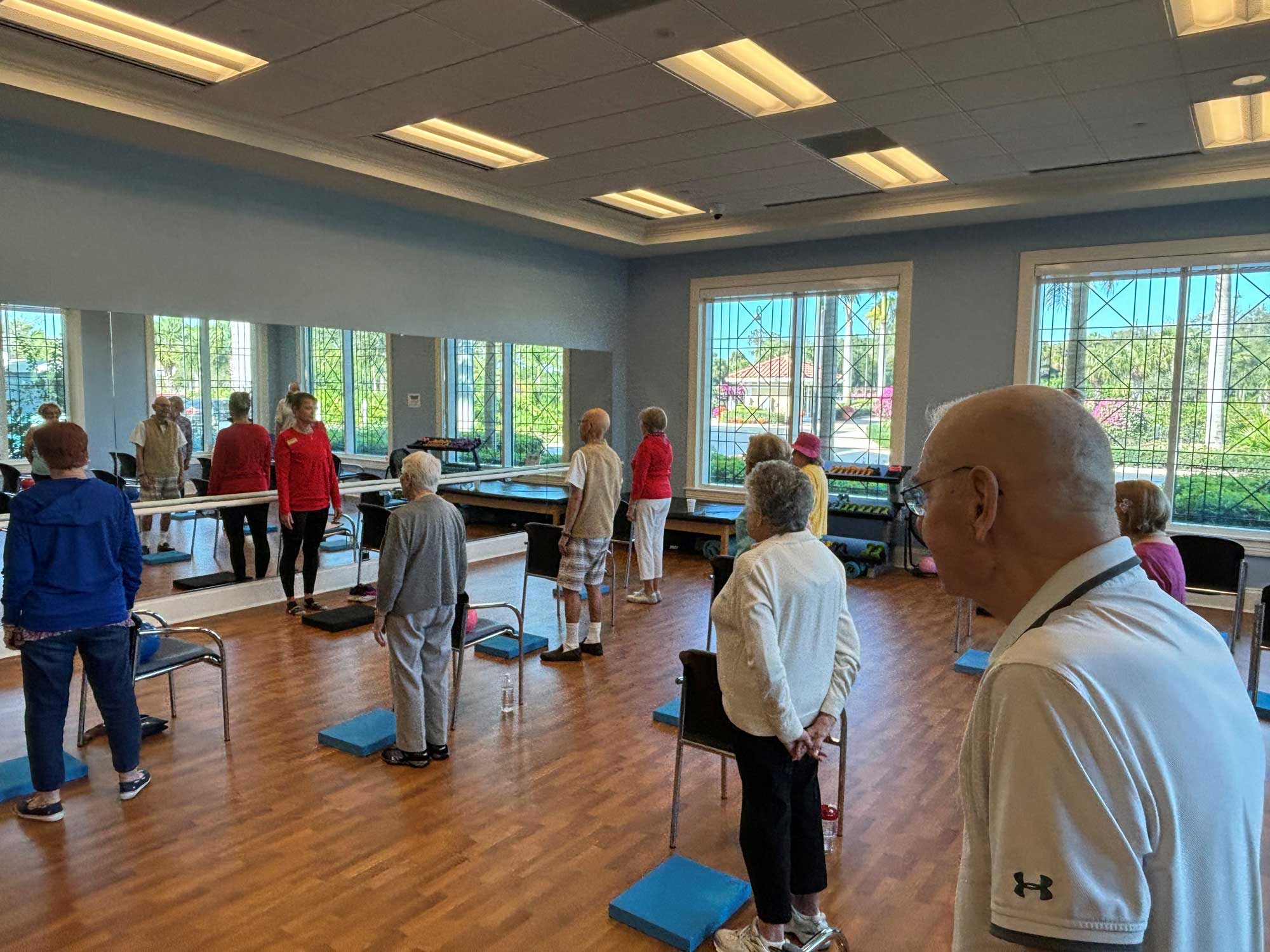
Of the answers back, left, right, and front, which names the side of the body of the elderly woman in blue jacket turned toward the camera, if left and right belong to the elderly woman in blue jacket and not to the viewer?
back

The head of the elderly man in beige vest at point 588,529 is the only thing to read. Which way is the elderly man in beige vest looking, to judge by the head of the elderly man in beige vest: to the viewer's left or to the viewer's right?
to the viewer's left

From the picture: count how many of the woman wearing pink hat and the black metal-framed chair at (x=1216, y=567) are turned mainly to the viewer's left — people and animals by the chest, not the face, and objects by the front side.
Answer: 1

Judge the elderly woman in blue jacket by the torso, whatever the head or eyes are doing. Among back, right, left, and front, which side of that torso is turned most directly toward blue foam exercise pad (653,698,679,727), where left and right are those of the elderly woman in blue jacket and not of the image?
right

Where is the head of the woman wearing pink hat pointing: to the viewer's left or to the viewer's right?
to the viewer's left

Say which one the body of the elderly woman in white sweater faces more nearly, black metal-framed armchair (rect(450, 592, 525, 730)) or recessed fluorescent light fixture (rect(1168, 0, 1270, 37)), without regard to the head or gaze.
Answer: the black metal-framed armchair

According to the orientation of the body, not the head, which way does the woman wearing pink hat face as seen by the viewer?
to the viewer's left

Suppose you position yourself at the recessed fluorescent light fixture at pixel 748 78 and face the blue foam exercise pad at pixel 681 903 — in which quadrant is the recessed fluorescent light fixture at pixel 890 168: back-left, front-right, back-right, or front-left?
back-left

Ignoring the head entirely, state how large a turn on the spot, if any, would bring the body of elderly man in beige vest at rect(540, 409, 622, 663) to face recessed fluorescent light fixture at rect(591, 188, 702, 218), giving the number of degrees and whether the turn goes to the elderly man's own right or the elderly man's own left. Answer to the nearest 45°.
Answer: approximately 45° to the elderly man's own right

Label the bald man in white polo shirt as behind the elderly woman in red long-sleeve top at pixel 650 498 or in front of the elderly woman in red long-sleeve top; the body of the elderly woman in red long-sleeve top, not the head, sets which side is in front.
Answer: behind

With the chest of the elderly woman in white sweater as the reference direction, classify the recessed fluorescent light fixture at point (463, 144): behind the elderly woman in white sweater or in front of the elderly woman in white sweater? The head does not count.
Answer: in front
